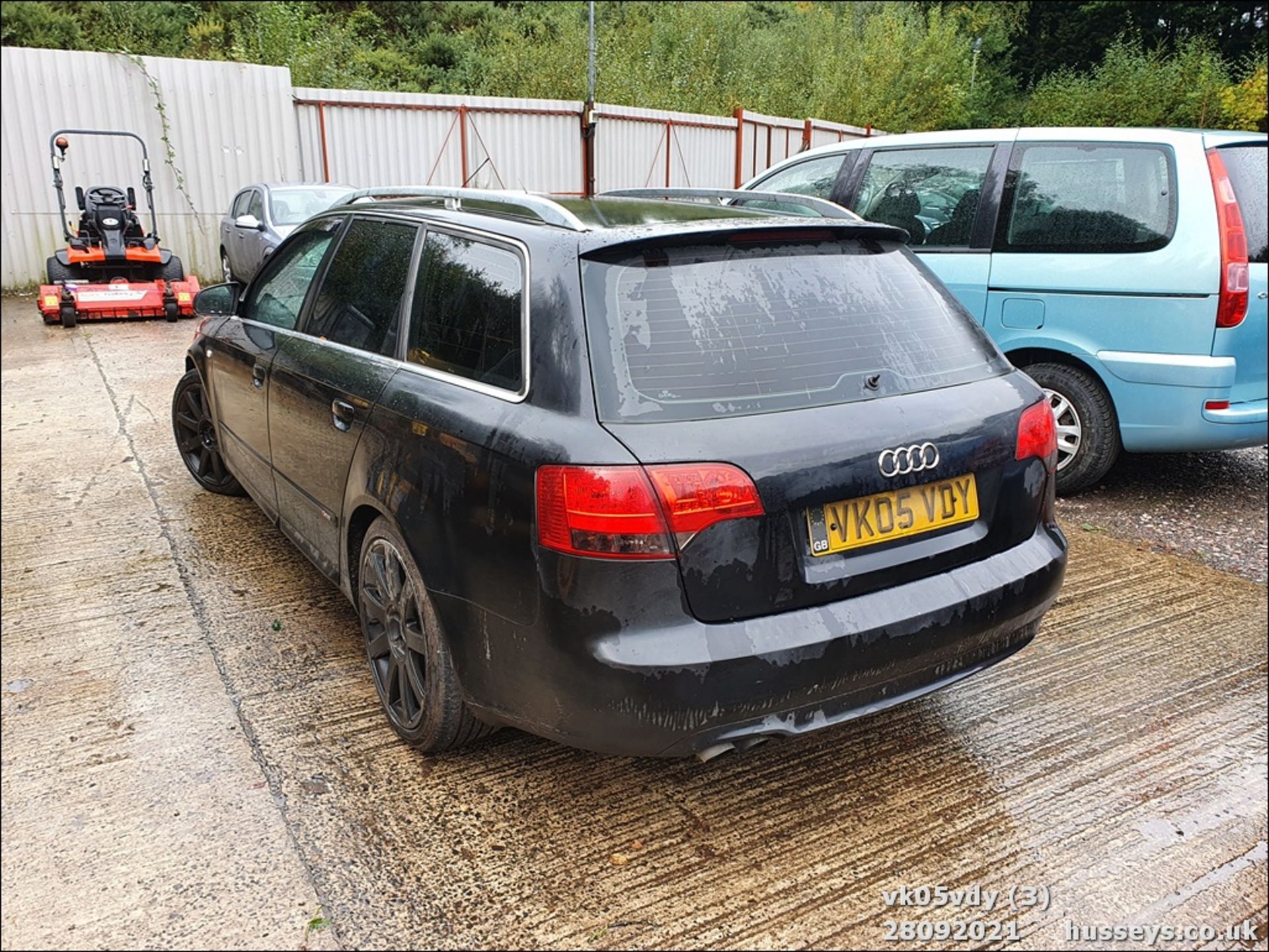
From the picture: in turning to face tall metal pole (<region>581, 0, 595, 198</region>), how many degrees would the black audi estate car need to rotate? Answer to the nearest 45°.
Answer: approximately 45° to its right

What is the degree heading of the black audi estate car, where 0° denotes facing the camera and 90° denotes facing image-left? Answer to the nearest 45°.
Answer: approximately 135°

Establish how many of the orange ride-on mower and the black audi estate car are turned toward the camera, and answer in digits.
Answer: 1

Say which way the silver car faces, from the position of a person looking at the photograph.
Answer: facing the viewer and to the right of the viewer

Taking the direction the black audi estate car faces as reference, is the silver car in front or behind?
in front

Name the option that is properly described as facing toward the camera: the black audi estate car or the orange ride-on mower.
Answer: the orange ride-on mower

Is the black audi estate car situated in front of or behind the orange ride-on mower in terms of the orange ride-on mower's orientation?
in front

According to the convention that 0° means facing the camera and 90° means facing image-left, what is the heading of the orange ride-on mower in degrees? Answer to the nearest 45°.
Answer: approximately 0°

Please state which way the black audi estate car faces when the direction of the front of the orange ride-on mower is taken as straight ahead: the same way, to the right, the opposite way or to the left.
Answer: the opposite way
